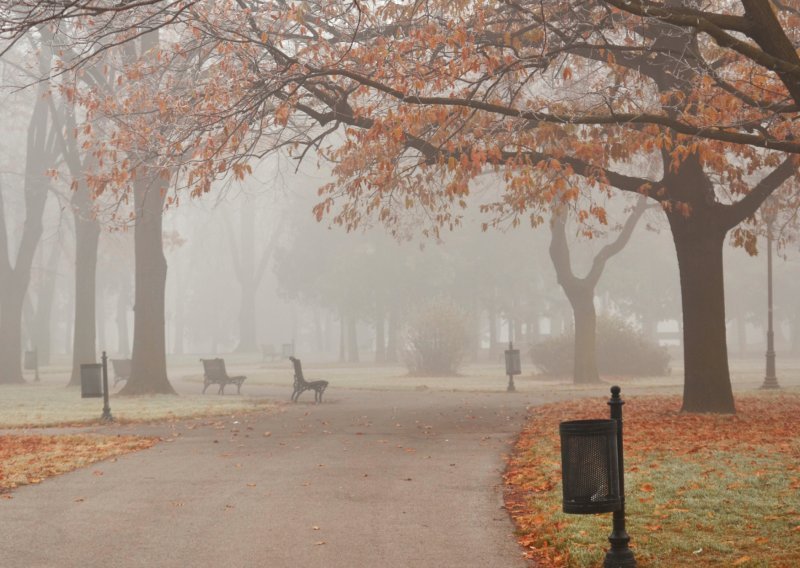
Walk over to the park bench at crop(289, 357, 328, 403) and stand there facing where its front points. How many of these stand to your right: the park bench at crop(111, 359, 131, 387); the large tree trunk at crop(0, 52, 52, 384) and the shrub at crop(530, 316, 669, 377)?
0

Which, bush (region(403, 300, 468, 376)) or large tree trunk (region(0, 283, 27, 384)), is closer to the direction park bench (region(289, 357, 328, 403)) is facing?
the bush

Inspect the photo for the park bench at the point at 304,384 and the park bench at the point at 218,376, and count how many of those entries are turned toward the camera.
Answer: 0

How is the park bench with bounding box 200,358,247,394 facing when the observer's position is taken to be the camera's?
facing away from the viewer and to the right of the viewer

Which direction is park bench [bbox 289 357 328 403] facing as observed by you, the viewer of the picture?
facing to the right of the viewer

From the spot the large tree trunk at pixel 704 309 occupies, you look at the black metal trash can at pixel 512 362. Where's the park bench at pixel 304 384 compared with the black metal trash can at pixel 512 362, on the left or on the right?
left

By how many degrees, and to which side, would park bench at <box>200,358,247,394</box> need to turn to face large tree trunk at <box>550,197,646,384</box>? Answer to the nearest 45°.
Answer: approximately 45° to its right

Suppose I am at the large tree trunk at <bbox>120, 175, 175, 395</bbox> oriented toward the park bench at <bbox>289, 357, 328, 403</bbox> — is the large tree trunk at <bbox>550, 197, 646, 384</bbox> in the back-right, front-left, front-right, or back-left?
front-left

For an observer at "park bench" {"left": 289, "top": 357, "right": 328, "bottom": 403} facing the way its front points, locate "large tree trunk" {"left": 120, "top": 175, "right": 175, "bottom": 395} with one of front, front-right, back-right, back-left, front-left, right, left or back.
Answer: back-left

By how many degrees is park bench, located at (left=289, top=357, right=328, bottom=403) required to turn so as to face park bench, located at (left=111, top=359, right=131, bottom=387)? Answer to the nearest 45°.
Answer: approximately 135° to its left

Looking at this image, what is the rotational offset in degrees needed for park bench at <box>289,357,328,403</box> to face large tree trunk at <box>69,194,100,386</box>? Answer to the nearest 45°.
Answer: approximately 135° to its left

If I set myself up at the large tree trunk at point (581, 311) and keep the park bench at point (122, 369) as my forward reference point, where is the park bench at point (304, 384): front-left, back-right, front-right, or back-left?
front-left

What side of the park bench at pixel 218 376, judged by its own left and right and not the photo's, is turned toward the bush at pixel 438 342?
front

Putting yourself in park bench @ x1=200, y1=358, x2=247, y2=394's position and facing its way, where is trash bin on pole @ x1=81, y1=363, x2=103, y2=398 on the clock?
The trash bin on pole is roughly at 5 o'clock from the park bench.
